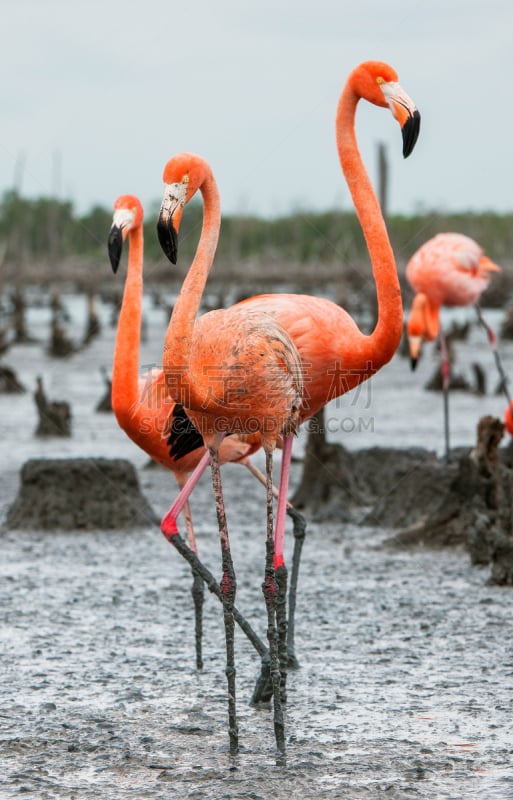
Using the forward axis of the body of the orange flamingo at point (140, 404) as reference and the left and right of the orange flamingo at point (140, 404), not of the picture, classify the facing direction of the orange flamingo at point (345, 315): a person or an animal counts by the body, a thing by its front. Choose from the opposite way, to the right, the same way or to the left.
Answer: the opposite way

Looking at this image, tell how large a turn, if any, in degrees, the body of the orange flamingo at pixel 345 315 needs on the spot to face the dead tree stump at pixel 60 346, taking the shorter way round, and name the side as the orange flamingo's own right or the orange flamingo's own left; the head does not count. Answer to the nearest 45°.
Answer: approximately 90° to the orange flamingo's own left

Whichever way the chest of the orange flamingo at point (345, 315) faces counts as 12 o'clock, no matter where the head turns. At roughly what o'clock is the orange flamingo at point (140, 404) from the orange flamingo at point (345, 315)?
the orange flamingo at point (140, 404) is roughly at 7 o'clock from the orange flamingo at point (345, 315).

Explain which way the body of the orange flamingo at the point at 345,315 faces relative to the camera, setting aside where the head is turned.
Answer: to the viewer's right

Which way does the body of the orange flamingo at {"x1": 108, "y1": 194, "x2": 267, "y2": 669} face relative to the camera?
to the viewer's left
